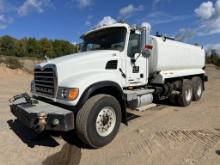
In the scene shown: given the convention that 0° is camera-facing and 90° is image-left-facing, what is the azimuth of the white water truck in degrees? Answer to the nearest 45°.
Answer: approximately 45°
